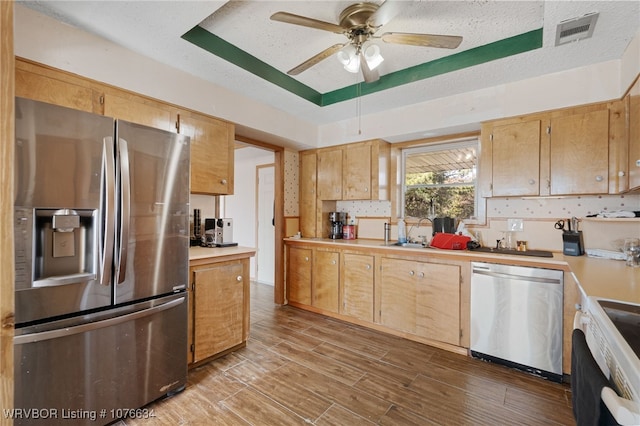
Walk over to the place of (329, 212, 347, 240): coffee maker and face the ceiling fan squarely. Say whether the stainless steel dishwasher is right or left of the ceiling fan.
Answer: left

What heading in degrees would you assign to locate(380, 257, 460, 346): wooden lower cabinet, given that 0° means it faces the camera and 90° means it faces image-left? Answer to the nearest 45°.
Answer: approximately 45°

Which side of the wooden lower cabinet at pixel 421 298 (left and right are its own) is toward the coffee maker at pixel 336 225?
right

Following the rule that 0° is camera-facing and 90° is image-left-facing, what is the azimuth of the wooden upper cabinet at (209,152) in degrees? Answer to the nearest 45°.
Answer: approximately 315°

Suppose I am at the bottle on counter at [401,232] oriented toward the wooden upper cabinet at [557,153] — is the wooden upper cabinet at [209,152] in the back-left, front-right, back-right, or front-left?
back-right
